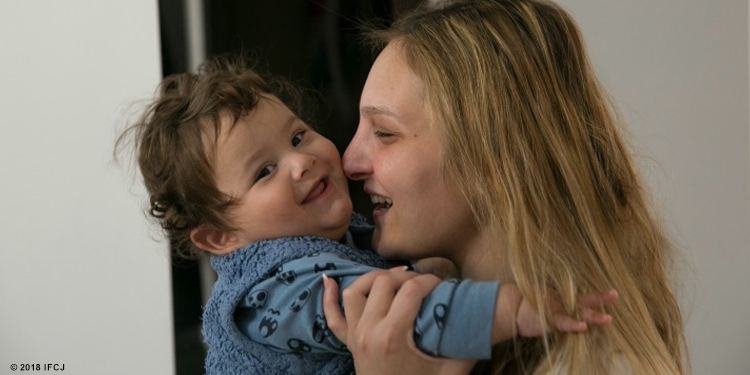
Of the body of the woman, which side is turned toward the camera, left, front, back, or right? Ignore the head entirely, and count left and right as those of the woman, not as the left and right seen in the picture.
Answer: left

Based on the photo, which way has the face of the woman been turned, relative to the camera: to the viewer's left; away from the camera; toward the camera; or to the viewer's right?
to the viewer's left
